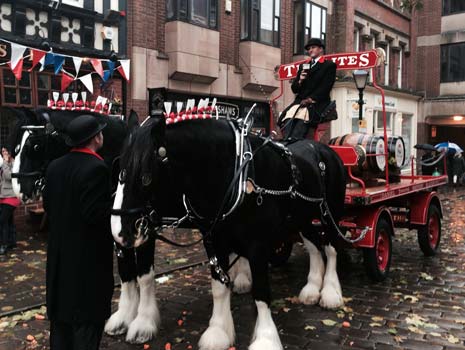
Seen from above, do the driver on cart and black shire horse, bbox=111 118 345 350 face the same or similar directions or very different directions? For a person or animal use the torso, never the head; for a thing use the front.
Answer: same or similar directions

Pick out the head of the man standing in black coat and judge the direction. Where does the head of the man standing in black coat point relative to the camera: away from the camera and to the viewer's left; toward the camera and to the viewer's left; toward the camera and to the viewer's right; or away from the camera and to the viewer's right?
away from the camera and to the viewer's right

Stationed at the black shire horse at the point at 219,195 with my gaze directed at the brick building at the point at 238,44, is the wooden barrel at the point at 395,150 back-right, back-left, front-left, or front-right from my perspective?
front-right

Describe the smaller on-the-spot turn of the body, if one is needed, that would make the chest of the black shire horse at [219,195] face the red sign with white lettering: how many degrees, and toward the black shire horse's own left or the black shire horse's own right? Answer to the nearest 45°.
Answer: approximately 180°

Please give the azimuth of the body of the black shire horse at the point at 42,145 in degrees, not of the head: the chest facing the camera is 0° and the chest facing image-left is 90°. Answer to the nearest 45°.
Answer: approximately 45°

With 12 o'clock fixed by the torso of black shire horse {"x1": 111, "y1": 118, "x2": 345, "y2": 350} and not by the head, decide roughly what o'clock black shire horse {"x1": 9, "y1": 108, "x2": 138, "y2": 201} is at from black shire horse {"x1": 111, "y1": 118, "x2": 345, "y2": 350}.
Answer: black shire horse {"x1": 9, "y1": 108, "x2": 138, "y2": 201} is roughly at 2 o'clock from black shire horse {"x1": 111, "y1": 118, "x2": 345, "y2": 350}.

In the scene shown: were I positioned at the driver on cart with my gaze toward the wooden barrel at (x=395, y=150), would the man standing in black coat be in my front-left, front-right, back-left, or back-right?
back-right

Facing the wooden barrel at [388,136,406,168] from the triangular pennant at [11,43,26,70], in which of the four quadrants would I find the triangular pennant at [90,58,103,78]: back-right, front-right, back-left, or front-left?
front-left

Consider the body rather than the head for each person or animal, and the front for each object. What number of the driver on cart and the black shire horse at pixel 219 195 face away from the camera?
0

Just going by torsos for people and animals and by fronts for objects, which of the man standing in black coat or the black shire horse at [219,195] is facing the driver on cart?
the man standing in black coat

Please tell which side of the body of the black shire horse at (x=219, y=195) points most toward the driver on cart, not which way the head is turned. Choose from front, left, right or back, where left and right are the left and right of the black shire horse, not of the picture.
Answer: back
